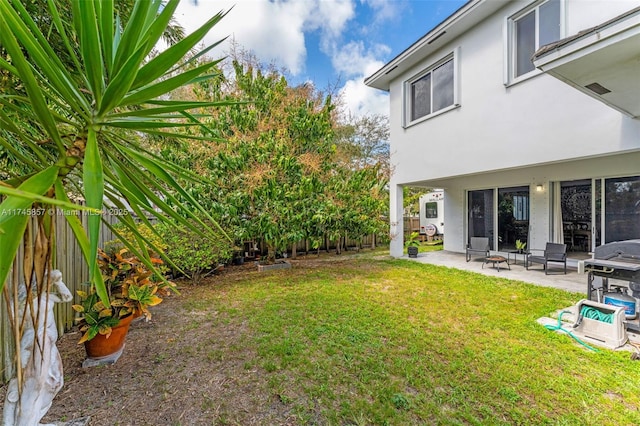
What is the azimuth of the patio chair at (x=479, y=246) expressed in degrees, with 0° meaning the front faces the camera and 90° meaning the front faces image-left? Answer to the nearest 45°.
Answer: approximately 45°

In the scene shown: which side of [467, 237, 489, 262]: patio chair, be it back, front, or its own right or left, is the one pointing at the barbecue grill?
front
